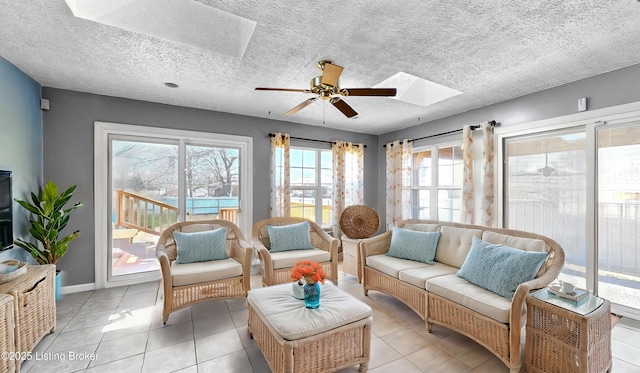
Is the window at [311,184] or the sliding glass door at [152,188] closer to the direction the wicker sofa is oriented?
the sliding glass door

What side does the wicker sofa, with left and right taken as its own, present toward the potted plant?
front

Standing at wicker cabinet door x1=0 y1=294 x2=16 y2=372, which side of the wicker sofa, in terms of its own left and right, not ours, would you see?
front

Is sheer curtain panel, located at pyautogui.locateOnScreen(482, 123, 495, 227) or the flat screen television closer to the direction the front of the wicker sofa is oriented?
the flat screen television

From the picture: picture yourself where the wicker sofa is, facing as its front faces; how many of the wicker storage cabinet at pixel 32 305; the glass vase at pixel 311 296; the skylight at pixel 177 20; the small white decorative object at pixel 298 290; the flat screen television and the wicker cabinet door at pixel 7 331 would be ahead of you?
6

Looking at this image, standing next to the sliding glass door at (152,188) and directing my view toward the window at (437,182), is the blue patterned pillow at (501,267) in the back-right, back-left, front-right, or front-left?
front-right

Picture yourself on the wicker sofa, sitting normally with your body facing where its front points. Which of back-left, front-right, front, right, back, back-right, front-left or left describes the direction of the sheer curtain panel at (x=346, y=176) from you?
right

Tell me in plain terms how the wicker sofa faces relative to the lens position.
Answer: facing the viewer and to the left of the viewer

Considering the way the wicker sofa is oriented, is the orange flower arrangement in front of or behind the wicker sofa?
in front

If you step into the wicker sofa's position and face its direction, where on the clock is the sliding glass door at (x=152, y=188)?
The sliding glass door is roughly at 1 o'clock from the wicker sofa.

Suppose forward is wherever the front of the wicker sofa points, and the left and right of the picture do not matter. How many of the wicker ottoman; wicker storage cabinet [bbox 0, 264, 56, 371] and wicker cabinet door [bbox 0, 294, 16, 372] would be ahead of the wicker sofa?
3

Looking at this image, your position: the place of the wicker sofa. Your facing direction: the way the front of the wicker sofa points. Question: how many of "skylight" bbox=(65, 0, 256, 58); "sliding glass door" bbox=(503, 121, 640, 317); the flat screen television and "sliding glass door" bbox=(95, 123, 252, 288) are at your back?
1

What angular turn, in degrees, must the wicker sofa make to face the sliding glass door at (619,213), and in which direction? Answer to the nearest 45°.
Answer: approximately 180°

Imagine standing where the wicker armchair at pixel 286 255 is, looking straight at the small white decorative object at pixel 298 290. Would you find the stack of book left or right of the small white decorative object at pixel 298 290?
left

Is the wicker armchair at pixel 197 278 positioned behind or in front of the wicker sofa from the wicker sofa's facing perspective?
in front
